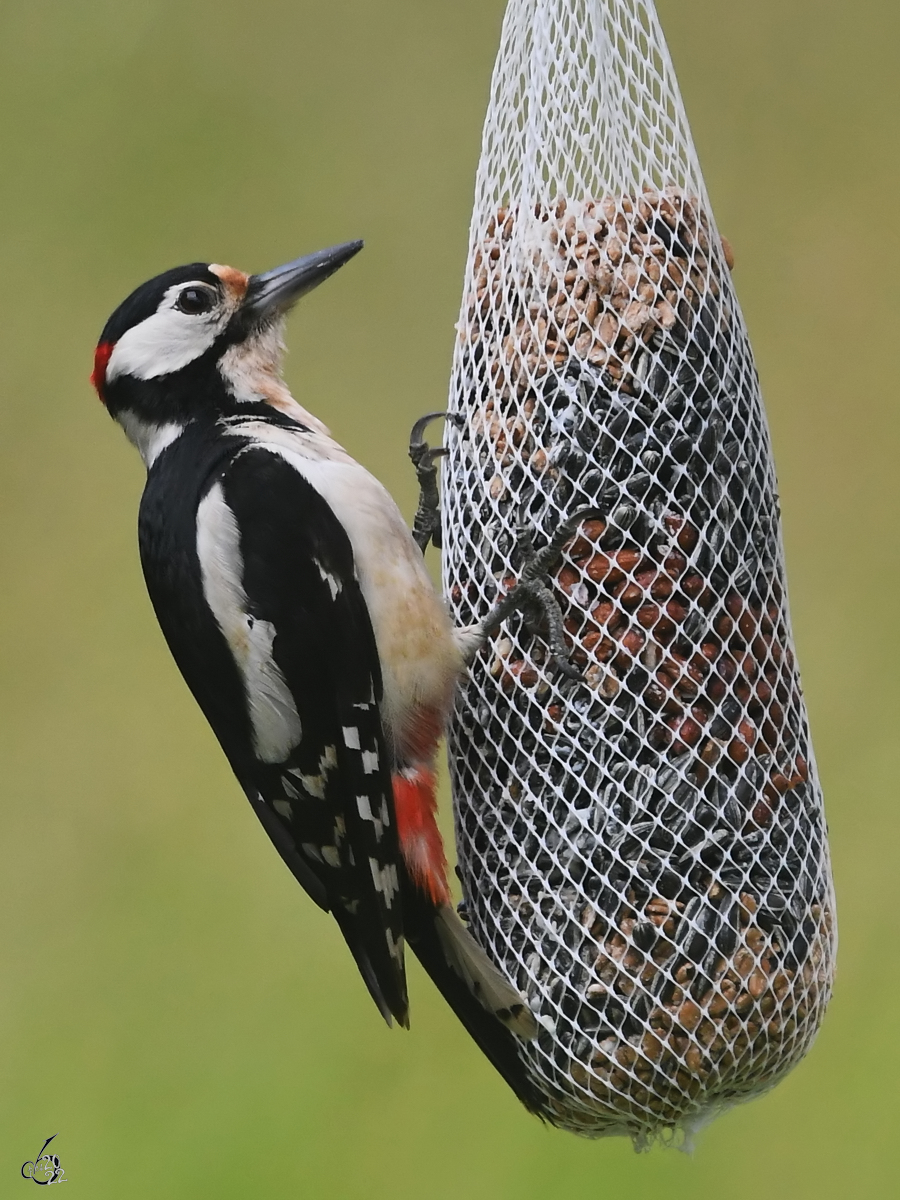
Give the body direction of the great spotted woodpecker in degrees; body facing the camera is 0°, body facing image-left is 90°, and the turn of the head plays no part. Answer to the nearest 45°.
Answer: approximately 270°
